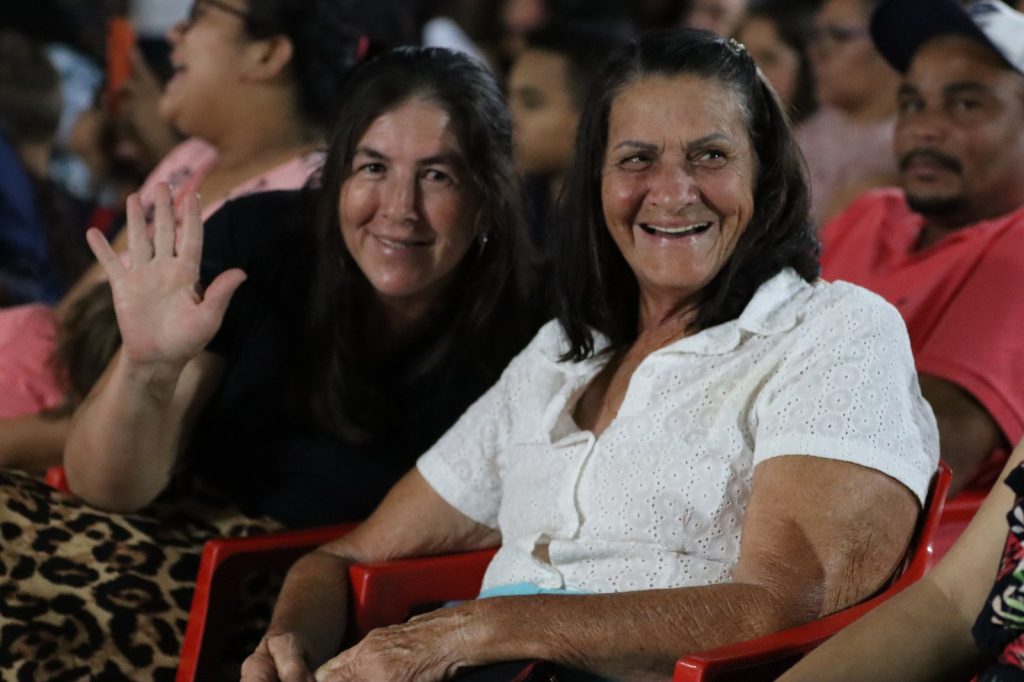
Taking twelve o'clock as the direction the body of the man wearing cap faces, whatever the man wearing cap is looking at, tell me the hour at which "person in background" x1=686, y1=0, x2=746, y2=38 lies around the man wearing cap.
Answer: The person in background is roughly at 4 o'clock from the man wearing cap.

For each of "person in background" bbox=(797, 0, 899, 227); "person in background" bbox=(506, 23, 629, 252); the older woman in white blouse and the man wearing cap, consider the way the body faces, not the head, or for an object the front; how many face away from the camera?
0

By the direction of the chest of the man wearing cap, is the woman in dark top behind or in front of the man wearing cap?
in front

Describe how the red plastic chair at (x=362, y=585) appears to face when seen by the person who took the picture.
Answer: facing the viewer and to the left of the viewer

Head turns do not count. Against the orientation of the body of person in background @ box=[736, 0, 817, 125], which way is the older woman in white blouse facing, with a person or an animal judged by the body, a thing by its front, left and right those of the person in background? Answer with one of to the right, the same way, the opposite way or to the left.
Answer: the same way

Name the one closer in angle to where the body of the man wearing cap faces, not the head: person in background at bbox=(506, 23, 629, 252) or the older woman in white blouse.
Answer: the older woman in white blouse

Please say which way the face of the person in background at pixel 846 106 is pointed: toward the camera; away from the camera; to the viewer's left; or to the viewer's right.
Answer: toward the camera

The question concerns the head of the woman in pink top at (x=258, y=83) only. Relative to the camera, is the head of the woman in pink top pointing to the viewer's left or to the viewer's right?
to the viewer's left

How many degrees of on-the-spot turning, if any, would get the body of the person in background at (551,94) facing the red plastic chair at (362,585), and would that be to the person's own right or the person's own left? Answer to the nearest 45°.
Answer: approximately 45° to the person's own left

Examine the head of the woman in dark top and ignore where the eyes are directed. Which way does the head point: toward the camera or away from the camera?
toward the camera

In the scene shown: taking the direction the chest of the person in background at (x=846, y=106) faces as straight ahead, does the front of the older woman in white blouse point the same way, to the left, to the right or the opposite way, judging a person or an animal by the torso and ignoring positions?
the same way

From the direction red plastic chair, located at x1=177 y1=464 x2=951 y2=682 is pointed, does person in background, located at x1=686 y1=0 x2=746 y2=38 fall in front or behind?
behind

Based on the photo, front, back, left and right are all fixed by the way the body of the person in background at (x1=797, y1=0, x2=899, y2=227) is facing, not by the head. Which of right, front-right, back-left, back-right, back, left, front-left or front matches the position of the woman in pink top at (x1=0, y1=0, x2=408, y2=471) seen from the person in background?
front

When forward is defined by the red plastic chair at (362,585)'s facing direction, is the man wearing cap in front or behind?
behind

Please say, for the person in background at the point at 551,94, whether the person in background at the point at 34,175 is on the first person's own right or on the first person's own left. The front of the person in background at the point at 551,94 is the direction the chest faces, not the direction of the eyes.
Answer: on the first person's own right

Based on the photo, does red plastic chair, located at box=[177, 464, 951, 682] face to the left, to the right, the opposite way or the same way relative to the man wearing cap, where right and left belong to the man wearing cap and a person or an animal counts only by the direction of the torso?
the same way

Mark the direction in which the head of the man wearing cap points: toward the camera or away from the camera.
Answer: toward the camera
